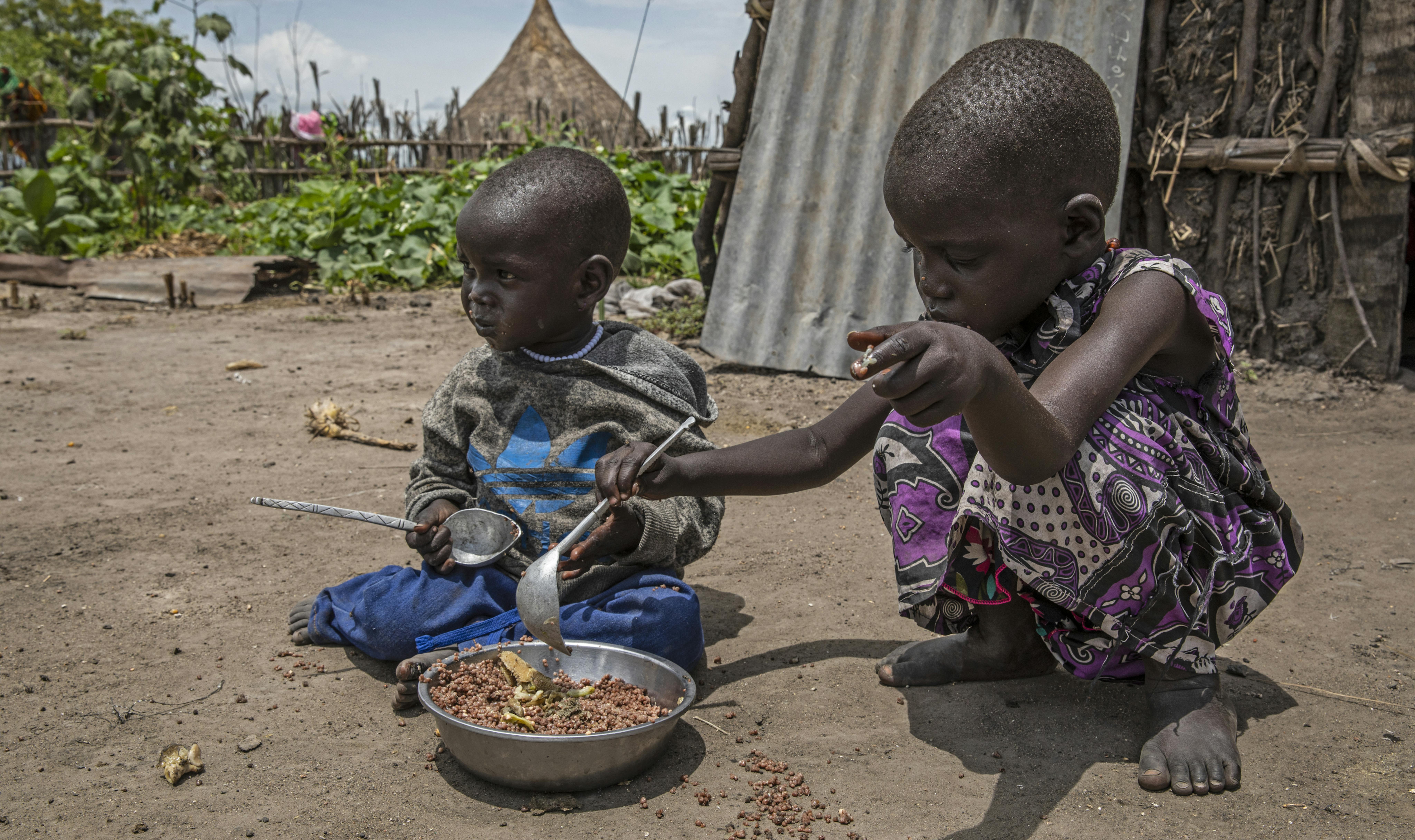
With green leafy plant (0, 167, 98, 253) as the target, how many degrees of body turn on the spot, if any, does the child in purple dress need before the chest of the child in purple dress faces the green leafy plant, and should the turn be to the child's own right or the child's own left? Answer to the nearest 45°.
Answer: approximately 90° to the child's own right

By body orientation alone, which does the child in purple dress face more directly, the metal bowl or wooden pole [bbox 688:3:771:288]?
the metal bowl

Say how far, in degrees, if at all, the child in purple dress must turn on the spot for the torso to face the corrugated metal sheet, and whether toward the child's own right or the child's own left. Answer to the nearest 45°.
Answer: approximately 135° to the child's own right

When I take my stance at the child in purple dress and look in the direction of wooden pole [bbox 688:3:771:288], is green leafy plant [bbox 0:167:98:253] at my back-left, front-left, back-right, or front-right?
front-left

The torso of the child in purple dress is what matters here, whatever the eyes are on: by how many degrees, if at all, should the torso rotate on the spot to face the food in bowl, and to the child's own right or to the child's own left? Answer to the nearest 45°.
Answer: approximately 45° to the child's own right

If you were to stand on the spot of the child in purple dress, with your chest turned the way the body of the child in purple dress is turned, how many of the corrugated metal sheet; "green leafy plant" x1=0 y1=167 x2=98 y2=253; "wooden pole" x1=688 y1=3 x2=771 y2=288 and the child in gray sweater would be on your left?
0

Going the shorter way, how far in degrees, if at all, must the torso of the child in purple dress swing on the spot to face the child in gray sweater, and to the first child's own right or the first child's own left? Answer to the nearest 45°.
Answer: approximately 45° to the first child's own right

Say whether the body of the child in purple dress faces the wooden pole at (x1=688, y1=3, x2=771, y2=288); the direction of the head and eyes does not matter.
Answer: no

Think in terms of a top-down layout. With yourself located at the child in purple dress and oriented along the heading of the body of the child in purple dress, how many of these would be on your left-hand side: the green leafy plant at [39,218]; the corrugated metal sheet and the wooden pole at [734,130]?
0

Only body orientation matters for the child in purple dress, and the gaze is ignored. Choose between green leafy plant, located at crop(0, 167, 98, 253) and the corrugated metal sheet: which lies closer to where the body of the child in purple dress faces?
the green leafy plant

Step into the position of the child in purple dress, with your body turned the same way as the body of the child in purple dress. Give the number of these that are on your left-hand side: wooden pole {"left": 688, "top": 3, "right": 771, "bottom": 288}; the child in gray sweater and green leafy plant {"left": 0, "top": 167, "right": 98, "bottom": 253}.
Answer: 0

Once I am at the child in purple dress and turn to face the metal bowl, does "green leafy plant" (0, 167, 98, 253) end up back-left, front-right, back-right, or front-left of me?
front-right

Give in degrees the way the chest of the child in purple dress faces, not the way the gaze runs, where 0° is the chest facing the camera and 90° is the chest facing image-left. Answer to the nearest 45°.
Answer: approximately 45°
